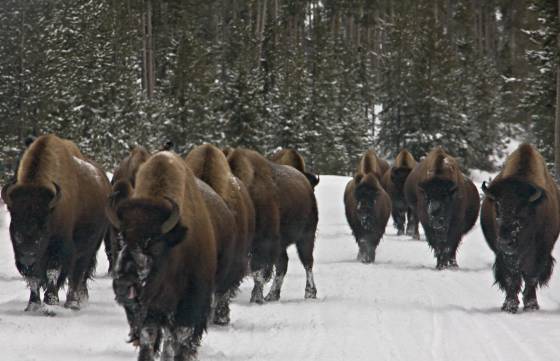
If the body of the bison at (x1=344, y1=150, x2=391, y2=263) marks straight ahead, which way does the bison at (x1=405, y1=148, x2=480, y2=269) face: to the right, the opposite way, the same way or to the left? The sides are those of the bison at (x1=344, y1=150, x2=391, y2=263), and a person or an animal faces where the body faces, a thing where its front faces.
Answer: the same way

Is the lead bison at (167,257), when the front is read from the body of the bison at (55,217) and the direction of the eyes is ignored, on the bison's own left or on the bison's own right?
on the bison's own left

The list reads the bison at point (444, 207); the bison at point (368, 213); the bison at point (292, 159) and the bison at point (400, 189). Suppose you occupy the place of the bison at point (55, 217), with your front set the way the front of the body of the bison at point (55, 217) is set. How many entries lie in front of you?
0

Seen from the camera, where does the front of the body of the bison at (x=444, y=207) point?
toward the camera

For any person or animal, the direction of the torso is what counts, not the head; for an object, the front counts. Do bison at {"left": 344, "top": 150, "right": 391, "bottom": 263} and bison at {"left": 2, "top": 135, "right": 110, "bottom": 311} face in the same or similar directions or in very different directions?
same or similar directions

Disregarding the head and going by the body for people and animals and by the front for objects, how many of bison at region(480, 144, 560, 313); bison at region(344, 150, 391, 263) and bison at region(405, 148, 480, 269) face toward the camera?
3

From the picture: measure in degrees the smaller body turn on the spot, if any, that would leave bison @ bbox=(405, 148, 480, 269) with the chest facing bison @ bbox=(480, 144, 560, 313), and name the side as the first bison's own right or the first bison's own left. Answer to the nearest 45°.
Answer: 0° — it already faces it

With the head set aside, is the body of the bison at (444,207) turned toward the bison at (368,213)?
no

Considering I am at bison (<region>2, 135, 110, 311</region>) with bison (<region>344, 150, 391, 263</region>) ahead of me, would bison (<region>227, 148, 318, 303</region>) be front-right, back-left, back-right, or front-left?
front-right

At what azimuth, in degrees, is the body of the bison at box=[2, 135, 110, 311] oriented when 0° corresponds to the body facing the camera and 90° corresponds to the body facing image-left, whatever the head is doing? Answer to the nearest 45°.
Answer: approximately 45°

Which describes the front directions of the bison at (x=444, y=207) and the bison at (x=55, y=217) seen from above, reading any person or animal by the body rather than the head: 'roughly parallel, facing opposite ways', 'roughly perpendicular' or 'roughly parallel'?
roughly parallel

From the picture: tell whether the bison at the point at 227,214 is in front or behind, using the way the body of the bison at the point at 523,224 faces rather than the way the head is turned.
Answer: in front

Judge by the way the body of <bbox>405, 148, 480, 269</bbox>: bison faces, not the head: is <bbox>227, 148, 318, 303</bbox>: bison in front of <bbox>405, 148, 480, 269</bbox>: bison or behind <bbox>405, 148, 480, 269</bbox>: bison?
in front

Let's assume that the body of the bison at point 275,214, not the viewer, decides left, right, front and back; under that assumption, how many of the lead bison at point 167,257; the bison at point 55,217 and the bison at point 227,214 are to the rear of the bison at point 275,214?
0

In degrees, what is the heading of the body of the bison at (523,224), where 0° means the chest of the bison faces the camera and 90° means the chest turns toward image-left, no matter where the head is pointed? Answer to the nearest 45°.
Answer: approximately 0°

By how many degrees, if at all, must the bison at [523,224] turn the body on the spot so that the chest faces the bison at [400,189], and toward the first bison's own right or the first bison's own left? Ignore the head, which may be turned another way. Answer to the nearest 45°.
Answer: approximately 180°

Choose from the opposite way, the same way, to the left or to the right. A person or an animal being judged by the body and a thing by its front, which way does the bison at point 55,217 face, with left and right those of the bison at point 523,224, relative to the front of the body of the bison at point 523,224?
the same way
